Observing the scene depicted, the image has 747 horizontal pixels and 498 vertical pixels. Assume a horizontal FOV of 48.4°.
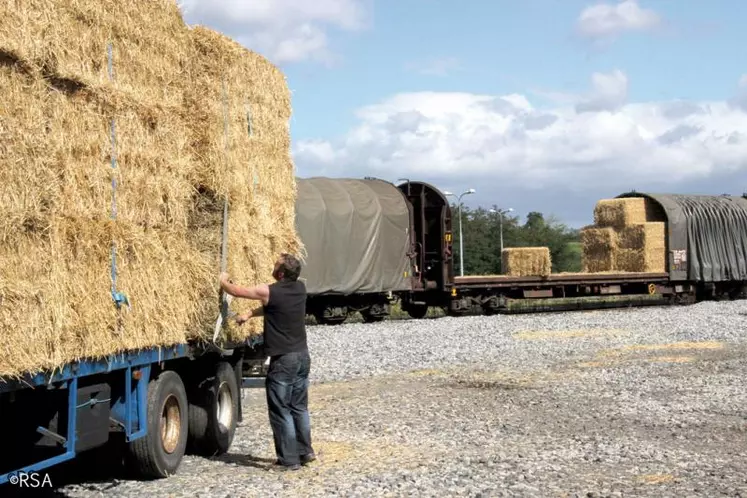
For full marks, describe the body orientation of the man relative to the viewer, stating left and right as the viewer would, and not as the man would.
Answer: facing away from the viewer and to the left of the viewer

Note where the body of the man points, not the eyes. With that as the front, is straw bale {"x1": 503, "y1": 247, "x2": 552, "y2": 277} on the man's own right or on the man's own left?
on the man's own right

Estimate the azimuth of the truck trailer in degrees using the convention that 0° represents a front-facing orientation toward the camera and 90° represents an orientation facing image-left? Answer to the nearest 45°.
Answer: approximately 45°

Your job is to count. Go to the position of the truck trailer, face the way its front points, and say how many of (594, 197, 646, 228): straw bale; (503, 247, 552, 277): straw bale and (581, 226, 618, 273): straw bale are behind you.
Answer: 3

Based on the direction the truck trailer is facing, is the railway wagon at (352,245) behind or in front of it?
behind

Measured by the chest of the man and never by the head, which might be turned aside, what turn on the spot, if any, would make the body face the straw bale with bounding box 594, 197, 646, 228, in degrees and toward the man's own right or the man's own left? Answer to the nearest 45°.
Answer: approximately 90° to the man's own right

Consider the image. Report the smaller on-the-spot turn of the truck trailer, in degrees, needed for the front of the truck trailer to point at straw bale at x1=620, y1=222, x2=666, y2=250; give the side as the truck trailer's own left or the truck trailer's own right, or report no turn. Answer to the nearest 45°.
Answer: approximately 180°

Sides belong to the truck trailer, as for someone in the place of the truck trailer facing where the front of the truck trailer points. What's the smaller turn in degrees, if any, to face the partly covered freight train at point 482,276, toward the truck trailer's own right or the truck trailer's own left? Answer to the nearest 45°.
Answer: approximately 180°

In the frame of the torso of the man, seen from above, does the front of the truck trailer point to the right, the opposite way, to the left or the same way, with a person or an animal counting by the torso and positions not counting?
to the left

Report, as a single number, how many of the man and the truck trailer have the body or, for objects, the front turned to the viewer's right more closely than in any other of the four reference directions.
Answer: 0

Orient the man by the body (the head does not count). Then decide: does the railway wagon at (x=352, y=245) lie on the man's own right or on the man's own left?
on the man's own right

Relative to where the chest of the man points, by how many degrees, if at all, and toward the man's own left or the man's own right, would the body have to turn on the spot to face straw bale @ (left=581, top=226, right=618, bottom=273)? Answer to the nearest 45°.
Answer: approximately 90° to the man's own right
